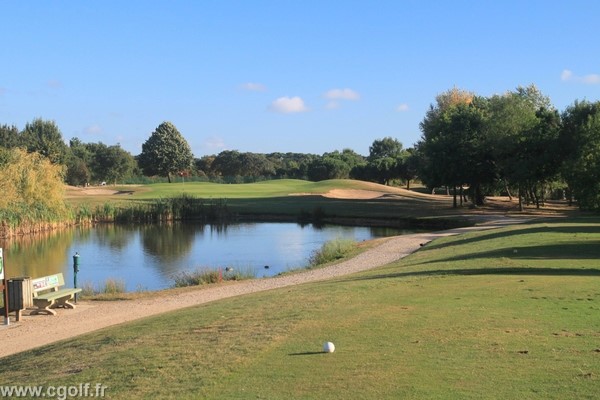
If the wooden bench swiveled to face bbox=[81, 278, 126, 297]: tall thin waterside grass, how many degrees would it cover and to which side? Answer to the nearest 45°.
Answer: approximately 90° to its left

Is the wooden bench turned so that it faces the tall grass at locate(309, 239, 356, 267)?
no

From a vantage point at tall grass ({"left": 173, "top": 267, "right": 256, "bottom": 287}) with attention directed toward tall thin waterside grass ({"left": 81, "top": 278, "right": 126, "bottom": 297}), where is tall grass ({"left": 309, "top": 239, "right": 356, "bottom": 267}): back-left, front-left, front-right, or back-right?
back-right

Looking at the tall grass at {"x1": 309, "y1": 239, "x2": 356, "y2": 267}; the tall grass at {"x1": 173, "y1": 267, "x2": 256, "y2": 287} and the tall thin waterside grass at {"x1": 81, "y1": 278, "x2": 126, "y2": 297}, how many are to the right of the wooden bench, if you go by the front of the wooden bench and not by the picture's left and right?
0

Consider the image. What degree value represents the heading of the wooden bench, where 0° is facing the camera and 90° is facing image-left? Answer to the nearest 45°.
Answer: approximately 315°

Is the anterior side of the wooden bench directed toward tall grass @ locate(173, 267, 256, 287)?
no
